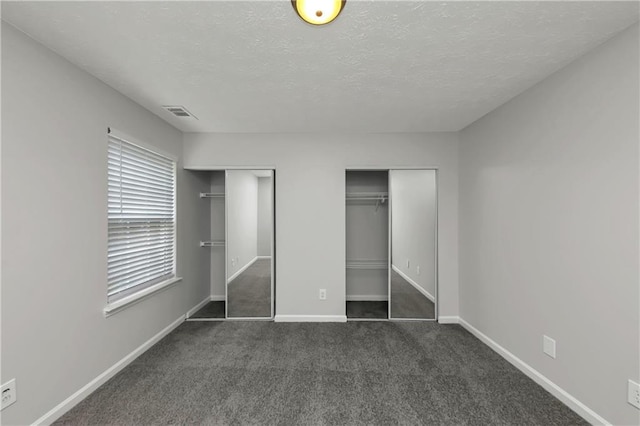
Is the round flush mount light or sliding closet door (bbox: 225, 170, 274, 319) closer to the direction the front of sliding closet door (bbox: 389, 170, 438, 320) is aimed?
the round flush mount light

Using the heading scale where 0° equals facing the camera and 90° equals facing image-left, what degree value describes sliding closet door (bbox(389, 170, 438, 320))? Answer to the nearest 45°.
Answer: approximately 0°

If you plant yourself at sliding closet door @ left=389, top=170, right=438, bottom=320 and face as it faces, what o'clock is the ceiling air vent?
The ceiling air vent is roughly at 2 o'clock from the sliding closet door.

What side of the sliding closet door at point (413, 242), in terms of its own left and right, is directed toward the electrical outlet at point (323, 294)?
right

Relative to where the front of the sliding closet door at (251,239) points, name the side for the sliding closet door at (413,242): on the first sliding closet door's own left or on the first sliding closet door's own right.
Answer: on the first sliding closet door's own left

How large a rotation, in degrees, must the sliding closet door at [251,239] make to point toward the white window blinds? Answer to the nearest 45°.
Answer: approximately 45° to its right

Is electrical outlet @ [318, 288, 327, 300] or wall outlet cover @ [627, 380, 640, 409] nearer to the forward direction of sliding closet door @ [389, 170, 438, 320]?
the wall outlet cover

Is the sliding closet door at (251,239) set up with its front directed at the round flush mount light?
yes

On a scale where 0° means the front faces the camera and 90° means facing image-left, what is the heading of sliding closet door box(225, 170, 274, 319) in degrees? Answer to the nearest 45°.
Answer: approximately 0°

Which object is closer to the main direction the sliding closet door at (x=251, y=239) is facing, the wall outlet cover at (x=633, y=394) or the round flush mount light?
the round flush mount light

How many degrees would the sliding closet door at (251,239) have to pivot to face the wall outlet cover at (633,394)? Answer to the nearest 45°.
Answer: approximately 45° to its left

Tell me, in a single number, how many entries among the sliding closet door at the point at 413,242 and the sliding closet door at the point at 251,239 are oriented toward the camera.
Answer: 2

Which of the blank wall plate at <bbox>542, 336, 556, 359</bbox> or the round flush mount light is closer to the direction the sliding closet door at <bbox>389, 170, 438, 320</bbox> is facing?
the round flush mount light

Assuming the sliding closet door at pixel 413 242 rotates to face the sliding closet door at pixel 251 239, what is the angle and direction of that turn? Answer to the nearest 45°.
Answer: approximately 90° to its right
